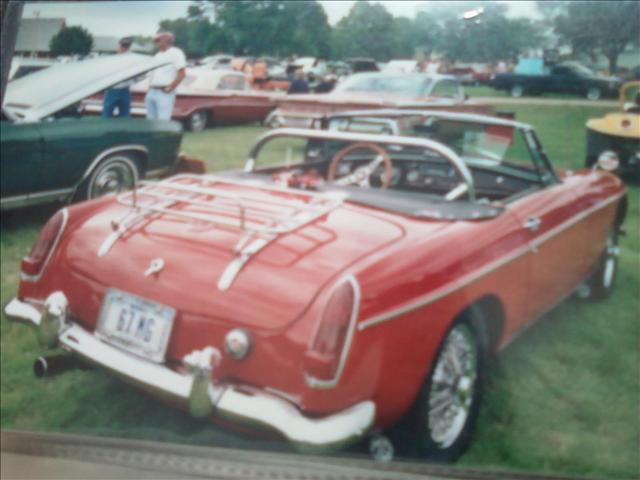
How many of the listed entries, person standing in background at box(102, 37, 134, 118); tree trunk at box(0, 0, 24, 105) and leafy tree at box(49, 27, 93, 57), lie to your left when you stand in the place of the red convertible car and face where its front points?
3

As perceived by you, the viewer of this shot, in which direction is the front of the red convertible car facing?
facing away from the viewer and to the right of the viewer

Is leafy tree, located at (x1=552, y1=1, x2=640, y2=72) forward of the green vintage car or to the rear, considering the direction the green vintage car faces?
forward

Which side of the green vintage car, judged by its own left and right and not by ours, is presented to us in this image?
right

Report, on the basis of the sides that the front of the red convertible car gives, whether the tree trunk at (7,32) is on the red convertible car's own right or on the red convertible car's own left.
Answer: on the red convertible car's own left

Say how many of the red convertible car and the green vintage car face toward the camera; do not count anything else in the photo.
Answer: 0

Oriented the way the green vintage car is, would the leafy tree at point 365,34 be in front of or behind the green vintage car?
in front

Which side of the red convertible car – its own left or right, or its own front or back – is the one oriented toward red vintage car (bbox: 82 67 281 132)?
left
